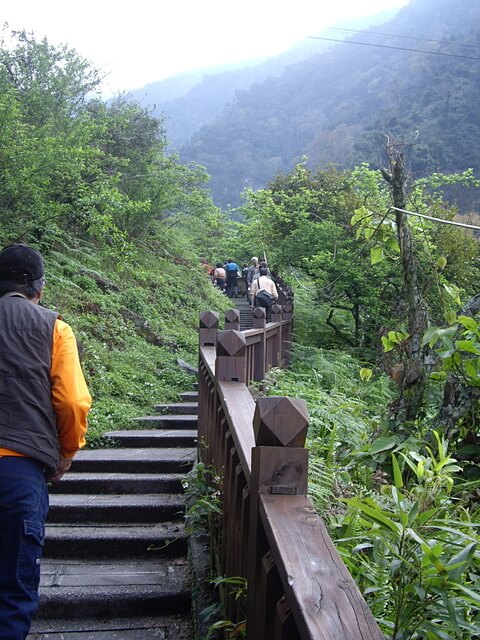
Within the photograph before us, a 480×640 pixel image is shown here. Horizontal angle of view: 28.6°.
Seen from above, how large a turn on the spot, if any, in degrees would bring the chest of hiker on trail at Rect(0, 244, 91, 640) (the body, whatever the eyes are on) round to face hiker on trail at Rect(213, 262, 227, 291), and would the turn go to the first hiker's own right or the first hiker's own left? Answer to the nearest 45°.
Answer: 0° — they already face them

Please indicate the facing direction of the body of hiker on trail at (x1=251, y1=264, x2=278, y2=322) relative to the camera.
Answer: away from the camera

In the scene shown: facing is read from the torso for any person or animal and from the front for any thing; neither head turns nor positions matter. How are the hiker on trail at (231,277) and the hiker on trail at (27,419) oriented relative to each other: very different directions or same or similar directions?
same or similar directions

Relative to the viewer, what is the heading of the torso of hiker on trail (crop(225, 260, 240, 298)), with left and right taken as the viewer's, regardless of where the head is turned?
facing away from the viewer

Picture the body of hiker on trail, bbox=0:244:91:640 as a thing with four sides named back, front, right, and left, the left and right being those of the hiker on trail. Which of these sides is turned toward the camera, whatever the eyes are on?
back

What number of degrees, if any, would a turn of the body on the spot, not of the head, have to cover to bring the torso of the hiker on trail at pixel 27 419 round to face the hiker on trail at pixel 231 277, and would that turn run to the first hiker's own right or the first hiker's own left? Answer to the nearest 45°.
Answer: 0° — they already face them

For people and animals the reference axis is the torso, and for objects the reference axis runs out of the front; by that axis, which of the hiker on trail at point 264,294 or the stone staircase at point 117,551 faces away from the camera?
the hiker on trail

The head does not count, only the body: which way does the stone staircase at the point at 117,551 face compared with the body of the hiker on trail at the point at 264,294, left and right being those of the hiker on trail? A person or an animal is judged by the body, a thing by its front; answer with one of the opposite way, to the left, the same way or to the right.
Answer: the opposite way

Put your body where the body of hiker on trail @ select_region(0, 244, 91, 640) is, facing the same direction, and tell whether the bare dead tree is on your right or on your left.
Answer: on your right

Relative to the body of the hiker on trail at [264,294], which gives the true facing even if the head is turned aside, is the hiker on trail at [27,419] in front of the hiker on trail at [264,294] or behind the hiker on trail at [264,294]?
behind

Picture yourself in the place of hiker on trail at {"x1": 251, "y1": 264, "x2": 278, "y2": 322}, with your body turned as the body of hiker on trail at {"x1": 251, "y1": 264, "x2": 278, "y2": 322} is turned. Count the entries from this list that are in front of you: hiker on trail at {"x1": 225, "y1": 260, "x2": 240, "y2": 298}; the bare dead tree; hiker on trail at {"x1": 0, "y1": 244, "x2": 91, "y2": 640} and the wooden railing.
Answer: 1

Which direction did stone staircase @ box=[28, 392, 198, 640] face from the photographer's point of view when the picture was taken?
facing the viewer

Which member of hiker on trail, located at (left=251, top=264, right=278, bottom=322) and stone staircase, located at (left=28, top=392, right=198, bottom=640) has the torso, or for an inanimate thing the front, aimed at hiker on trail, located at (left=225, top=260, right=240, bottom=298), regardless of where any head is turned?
hiker on trail, located at (left=251, top=264, right=278, bottom=322)

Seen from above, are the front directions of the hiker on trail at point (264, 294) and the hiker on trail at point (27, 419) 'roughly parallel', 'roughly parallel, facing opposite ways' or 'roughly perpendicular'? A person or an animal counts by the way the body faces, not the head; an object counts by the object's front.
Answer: roughly parallel
